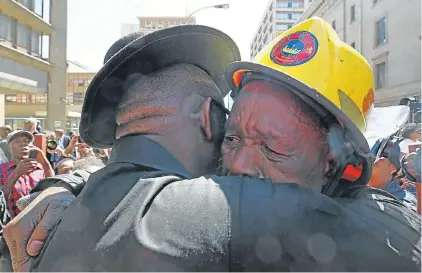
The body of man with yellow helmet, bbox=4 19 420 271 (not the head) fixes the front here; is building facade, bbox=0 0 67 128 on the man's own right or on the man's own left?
on the man's own right

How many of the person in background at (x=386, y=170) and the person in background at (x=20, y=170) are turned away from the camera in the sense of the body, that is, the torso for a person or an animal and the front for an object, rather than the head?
0

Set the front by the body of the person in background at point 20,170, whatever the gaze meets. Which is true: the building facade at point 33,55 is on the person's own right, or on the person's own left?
on the person's own left

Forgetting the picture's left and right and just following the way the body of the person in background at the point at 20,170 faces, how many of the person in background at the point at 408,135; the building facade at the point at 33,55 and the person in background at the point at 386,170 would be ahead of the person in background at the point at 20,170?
2

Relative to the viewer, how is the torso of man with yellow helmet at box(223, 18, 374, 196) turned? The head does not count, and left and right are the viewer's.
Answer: facing the viewer and to the left of the viewer

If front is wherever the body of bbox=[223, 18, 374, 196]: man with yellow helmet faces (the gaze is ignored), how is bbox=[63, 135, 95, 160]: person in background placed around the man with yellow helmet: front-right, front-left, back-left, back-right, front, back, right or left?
right

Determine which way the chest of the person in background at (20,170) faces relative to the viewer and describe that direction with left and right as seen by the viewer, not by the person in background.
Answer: facing the viewer and to the right of the viewer

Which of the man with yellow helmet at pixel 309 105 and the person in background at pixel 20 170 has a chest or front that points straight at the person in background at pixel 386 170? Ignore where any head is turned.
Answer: the person in background at pixel 20 170

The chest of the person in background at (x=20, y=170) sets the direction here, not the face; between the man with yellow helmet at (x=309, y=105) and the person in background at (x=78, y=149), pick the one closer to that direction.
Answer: the man with yellow helmet
